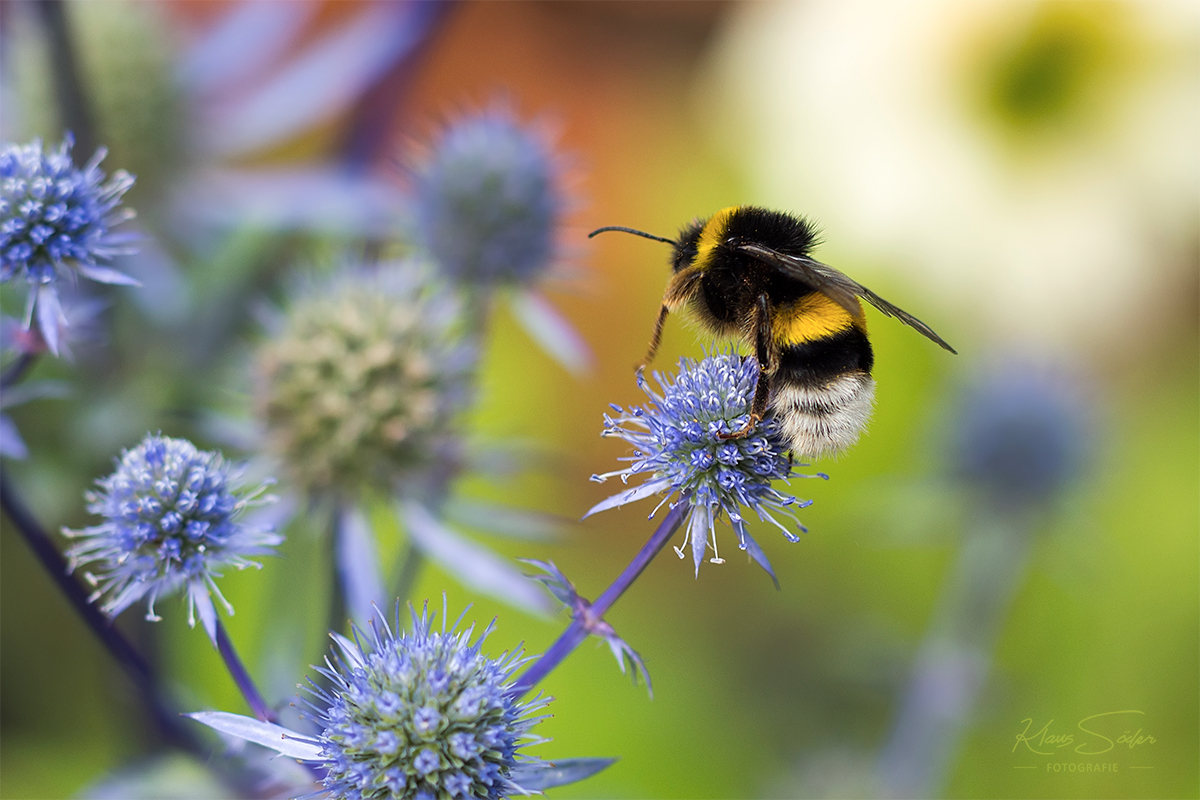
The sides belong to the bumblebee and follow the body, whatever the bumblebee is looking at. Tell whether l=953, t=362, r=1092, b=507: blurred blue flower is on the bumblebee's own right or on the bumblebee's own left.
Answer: on the bumblebee's own right

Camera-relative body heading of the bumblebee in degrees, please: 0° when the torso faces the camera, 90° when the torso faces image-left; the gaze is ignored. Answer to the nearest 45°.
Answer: approximately 90°

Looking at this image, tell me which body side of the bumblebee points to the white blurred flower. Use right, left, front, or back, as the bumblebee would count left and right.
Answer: right
